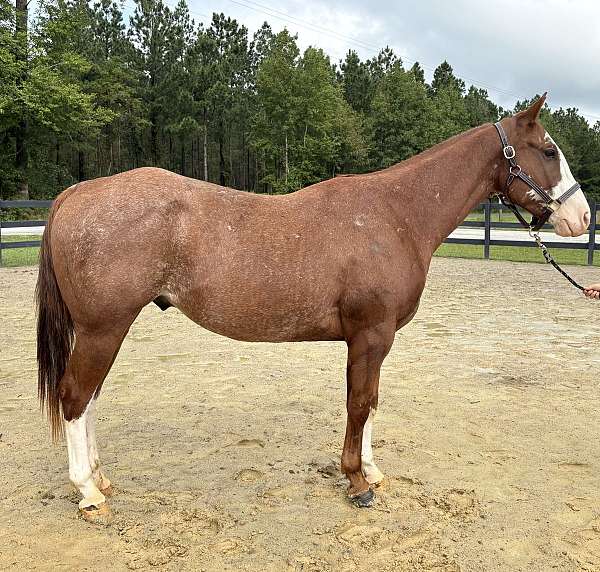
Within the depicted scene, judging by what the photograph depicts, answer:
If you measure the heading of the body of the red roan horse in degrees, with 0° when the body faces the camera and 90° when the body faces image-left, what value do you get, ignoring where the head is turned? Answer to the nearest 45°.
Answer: approximately 270°

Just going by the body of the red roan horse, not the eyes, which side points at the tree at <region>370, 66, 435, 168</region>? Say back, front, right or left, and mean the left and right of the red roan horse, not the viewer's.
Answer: left
